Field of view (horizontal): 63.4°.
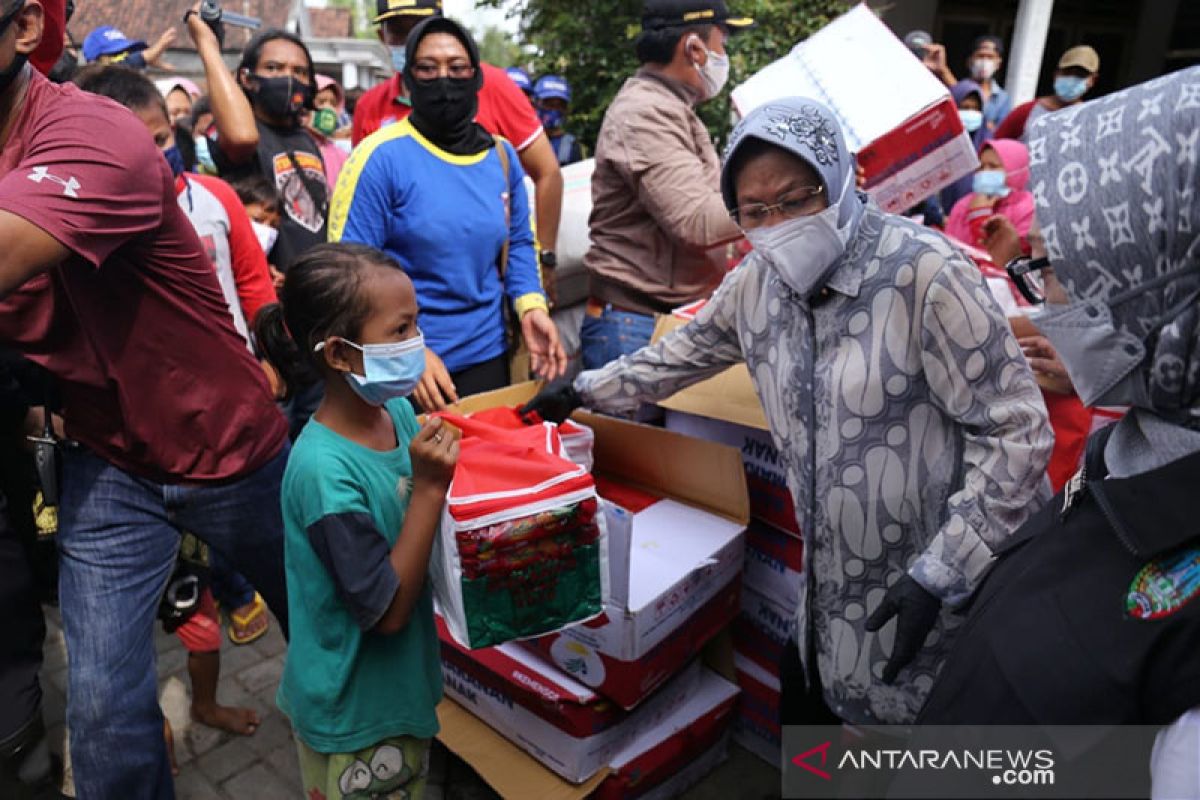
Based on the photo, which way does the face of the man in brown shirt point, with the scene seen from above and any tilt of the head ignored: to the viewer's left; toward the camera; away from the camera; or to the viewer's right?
to the viewer's right

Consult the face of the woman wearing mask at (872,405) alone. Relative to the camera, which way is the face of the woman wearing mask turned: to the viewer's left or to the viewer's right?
to the viewer's left

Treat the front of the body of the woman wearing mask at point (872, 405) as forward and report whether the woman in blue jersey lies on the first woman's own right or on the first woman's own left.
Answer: on the first woman's own right

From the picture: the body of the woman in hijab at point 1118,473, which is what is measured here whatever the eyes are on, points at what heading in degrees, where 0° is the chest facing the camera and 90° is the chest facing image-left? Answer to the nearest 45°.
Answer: approximately 90°

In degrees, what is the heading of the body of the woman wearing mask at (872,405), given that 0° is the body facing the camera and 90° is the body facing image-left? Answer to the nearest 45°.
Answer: approximately 45°

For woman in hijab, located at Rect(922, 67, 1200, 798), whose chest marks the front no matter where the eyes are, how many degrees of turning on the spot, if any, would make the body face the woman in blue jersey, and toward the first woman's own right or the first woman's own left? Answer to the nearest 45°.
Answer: approximately 45° to the first woman's own right
